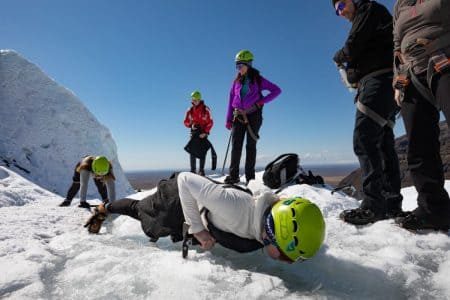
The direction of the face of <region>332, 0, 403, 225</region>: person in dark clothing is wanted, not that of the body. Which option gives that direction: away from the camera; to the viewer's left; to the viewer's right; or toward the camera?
to the viewer's left

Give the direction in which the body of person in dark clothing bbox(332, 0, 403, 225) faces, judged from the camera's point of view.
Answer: to the viewer's left

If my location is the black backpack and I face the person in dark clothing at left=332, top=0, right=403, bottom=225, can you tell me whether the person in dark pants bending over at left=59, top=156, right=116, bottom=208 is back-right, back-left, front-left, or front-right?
back-right

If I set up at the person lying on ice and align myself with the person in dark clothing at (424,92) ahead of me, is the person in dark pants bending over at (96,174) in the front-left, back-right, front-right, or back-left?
back-left

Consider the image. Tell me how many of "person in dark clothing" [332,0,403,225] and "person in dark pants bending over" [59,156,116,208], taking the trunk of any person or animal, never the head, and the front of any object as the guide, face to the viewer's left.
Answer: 1

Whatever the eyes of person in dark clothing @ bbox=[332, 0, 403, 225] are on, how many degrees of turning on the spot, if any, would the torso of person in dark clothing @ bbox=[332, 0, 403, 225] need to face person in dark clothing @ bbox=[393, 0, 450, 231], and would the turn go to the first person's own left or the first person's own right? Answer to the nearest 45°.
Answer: approximately 135° to the first person's own left

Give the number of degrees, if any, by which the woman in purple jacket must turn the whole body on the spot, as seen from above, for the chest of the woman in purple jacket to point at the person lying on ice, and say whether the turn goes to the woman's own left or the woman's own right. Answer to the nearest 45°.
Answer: approximately 45° to the woman's own left

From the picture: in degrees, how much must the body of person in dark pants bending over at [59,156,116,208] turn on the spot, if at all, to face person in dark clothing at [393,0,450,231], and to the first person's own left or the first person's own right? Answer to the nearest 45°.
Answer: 0° — they already face them

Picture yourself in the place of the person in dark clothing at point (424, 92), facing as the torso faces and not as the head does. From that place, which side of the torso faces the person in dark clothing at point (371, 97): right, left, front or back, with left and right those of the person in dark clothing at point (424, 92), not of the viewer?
right

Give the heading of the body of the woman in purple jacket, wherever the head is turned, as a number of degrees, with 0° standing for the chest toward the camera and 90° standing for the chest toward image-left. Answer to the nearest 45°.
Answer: approximately 45°

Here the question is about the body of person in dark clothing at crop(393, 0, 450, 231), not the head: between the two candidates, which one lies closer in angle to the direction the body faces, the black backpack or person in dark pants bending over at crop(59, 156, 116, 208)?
the person in dark pants bending over

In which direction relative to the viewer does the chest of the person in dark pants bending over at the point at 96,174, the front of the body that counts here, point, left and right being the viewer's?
facing the viewer and to the right of the viewer
